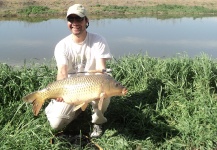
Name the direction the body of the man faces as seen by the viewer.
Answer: toward the camera
